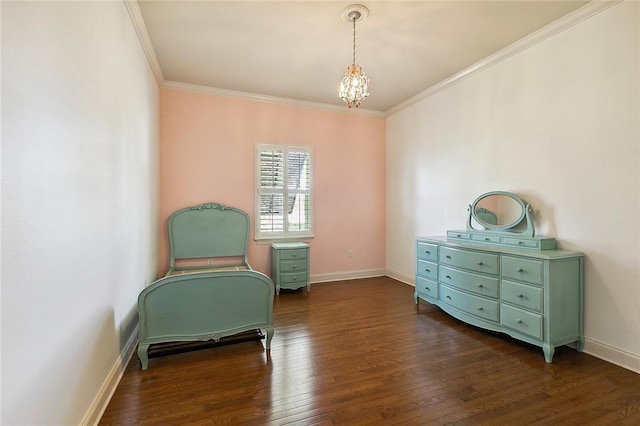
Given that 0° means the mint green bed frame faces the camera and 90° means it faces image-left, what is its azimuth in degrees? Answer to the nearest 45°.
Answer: approximately 0°

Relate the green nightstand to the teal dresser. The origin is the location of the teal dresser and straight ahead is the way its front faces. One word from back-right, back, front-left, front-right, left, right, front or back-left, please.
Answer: front-right

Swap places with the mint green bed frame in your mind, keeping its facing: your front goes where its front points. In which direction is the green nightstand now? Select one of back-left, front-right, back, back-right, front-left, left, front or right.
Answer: back-left

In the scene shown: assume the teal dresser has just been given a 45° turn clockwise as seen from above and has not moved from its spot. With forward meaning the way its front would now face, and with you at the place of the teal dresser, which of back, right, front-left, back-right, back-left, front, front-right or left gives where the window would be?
front

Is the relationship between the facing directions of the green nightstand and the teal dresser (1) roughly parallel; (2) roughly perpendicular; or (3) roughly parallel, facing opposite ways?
roughly perpendicular

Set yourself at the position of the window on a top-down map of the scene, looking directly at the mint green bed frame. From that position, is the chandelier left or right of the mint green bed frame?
left

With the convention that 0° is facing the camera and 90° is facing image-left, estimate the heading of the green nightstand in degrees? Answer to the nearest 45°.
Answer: approximately 0°

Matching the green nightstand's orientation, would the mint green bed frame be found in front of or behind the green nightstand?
in front

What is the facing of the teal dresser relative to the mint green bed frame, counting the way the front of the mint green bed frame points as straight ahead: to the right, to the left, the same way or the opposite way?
to the right

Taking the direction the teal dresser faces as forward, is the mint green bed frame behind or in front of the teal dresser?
in front

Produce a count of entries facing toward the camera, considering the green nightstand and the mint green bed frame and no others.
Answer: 2
